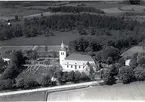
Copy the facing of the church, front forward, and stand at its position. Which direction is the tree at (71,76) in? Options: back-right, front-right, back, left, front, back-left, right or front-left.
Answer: left

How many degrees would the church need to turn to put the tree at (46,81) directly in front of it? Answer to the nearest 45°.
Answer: approximately 45° to its left

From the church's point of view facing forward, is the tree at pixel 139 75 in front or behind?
behind

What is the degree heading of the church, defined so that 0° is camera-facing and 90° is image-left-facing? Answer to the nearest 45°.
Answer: approximately 90°

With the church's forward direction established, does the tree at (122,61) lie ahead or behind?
behind

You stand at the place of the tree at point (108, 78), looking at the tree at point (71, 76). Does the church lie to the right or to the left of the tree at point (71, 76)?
right

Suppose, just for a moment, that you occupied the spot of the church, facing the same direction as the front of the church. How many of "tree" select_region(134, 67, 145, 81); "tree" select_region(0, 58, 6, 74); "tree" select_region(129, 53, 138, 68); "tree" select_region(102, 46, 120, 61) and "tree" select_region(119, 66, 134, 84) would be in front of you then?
1

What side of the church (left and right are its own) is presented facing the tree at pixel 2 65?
front

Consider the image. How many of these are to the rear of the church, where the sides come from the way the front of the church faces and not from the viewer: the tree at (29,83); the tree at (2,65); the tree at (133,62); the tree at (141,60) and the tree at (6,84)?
2

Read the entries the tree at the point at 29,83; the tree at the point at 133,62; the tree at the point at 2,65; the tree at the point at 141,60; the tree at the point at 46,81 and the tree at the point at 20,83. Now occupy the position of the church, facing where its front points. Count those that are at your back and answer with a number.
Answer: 2

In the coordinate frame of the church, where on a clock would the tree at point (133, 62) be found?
The tree is roughly at 6 o'clock from the church.

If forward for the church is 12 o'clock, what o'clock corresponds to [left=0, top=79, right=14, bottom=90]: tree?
The tree is roughly at 11 o'clock from the church.
